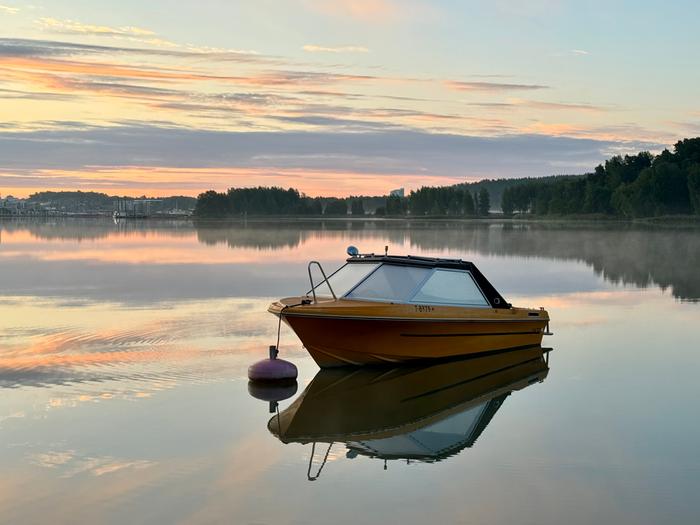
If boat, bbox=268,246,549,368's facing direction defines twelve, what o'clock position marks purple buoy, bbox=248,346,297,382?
The purple buoy is roughly at 12 o'clock from the boat.

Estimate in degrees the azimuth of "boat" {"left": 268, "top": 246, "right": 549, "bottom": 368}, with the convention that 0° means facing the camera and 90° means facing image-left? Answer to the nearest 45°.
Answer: approximately 45°
